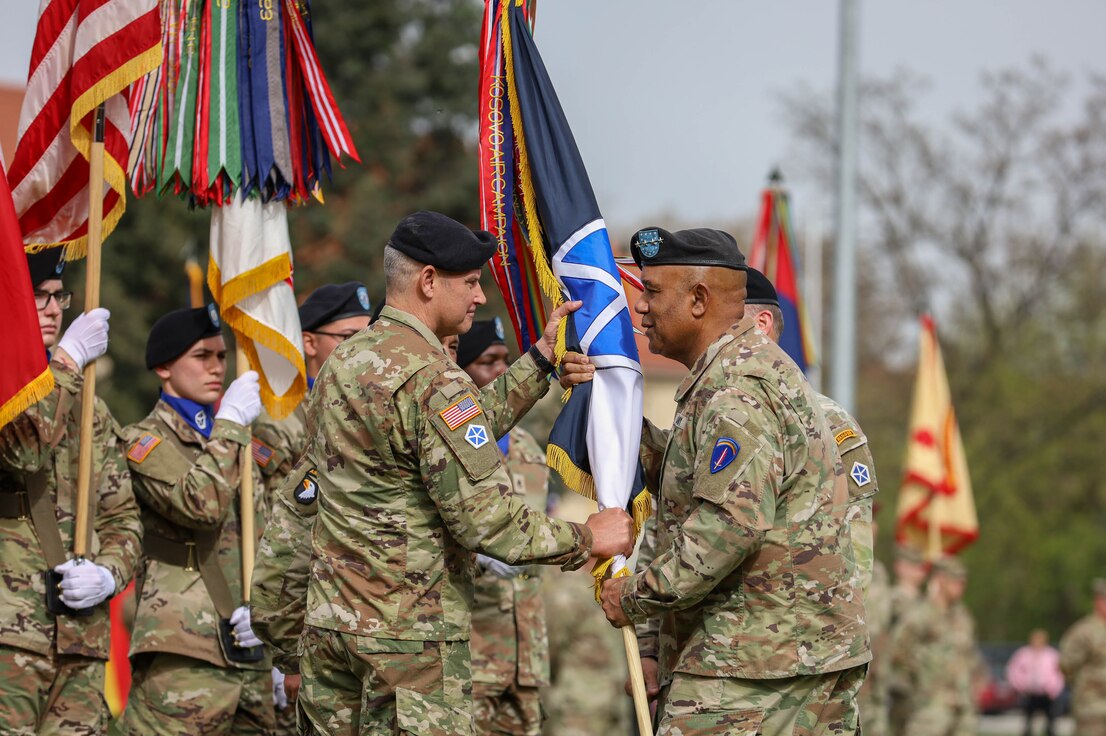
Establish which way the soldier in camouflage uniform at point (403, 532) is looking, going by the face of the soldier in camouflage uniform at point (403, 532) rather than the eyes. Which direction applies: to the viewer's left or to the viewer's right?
to the viewer's right

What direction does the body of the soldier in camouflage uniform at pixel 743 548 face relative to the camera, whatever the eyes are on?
to the viewer's left

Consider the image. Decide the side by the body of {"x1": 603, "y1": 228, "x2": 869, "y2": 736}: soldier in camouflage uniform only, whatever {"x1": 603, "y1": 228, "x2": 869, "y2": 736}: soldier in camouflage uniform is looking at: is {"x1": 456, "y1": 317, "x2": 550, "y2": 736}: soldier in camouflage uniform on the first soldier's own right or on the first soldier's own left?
on the first soldier's own right

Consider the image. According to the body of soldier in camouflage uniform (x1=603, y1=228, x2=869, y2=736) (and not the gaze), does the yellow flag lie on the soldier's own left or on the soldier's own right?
on the soldier's own right

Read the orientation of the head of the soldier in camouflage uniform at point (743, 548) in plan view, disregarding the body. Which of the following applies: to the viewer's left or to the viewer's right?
to the viewer's left

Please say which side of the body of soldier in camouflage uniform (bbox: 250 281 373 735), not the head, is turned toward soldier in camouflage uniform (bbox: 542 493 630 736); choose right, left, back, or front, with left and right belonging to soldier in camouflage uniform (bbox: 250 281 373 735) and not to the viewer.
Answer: left

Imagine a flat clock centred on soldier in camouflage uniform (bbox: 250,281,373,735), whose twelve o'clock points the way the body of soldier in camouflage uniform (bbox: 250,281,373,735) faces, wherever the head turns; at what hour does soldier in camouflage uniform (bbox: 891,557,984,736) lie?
soldier in camouflage uniform (bbox: 891,557,984,736) is roughly at 9 o'clock from soldier in camouflage uniform (bbox: 250,281,373,735).
